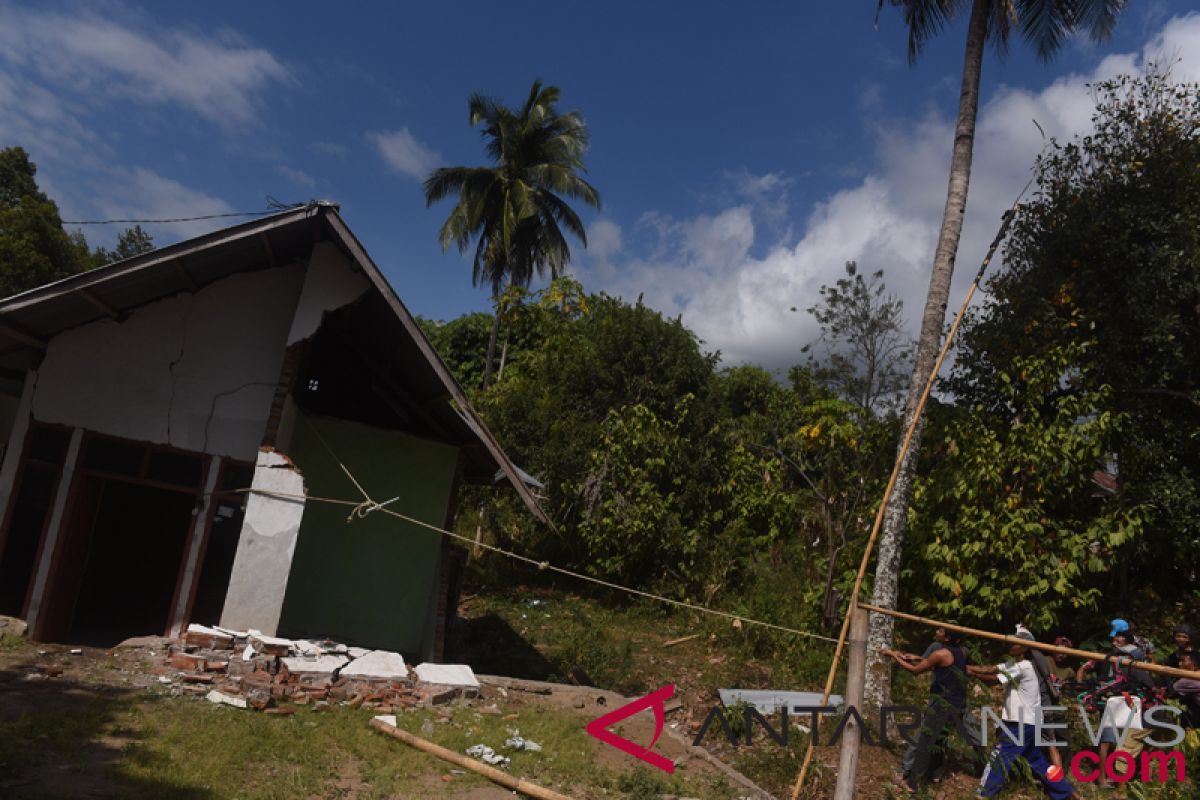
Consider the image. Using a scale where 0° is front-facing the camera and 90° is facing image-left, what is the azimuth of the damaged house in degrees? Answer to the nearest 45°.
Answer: approximately 0°

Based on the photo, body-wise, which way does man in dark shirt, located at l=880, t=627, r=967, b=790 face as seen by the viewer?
to the viewer's left

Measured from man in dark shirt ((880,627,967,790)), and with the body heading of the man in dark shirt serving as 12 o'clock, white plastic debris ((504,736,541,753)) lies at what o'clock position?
The white plastic debris is roughly at 11 o'clock from the man in dark shirt.

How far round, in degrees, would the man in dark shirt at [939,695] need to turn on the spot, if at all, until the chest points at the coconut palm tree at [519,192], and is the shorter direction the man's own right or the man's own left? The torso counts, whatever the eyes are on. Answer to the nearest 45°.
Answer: approximately 45° to the man's own right

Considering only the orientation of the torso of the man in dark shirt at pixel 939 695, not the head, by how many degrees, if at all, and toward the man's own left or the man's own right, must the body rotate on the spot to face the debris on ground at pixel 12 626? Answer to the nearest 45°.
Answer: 0° — they already face it

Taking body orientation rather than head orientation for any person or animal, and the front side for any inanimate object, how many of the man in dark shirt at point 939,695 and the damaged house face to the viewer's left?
1

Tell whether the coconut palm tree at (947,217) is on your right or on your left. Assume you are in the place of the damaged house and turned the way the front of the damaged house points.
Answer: on your left

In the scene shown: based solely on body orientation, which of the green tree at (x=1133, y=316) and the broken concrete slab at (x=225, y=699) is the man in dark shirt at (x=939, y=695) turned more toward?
the broken concrete slab
